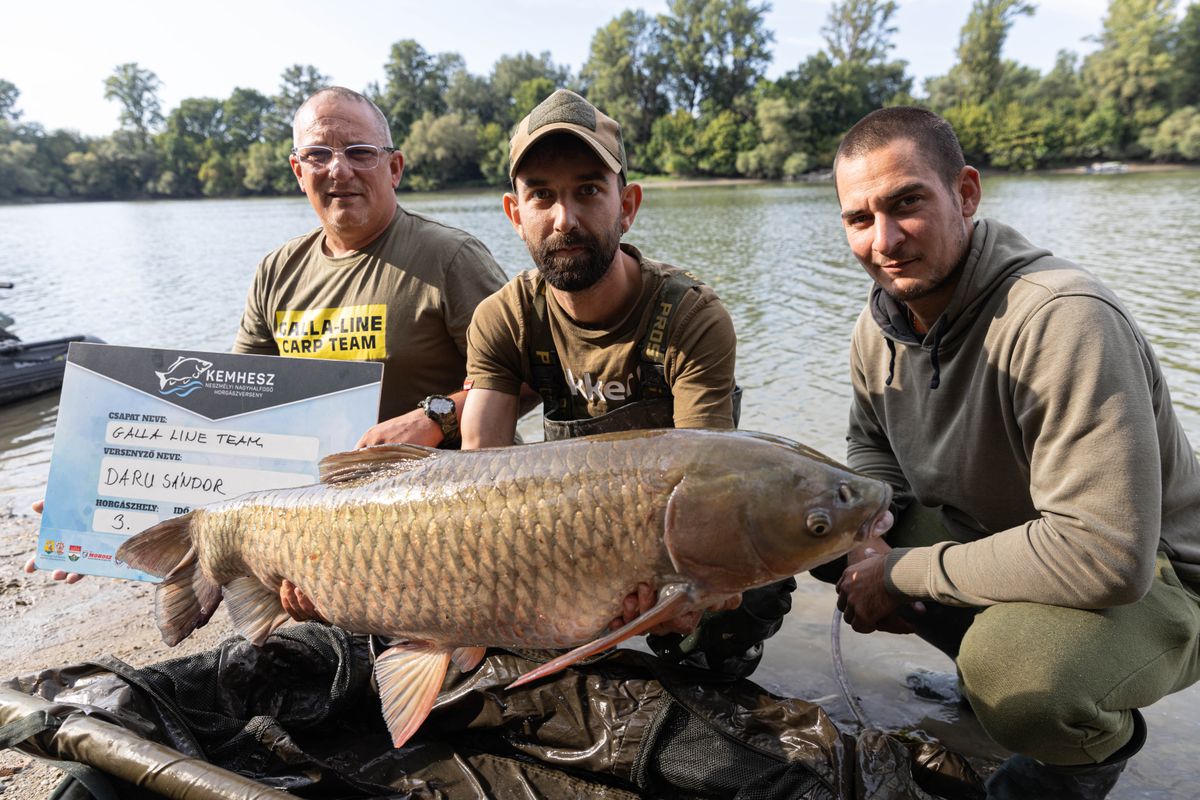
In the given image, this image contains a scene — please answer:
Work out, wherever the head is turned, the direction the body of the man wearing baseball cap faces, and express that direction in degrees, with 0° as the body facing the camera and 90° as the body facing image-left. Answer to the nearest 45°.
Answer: approximately 0°

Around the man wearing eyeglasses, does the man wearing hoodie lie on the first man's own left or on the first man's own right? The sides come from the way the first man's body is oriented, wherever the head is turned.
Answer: on the first man's own left

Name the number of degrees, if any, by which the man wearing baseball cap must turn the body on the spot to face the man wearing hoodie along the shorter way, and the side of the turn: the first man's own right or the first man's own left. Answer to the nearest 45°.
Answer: approximately 45° to the first man's own left

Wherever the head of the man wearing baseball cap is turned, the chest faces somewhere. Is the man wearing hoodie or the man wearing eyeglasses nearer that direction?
the man wearing hoodie

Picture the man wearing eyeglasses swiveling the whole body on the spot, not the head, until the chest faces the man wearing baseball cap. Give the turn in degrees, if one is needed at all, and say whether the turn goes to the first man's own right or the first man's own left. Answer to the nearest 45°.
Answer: approximately 90° to the first man's own left

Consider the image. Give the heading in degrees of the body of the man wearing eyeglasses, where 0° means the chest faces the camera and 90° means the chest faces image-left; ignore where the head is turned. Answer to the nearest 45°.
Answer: approximately 45°

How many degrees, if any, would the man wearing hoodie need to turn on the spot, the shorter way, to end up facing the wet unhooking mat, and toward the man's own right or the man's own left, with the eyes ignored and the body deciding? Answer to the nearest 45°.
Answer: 0° — they already face it

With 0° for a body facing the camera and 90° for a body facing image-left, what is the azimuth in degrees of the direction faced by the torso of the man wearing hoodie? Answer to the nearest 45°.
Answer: approximately 45°

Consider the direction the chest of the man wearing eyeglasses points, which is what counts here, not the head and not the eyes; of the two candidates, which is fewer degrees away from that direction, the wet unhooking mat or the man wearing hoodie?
the wet unhooking mat

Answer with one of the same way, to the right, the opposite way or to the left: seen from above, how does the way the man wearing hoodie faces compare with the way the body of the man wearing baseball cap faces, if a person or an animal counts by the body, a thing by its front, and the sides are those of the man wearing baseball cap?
to the right
